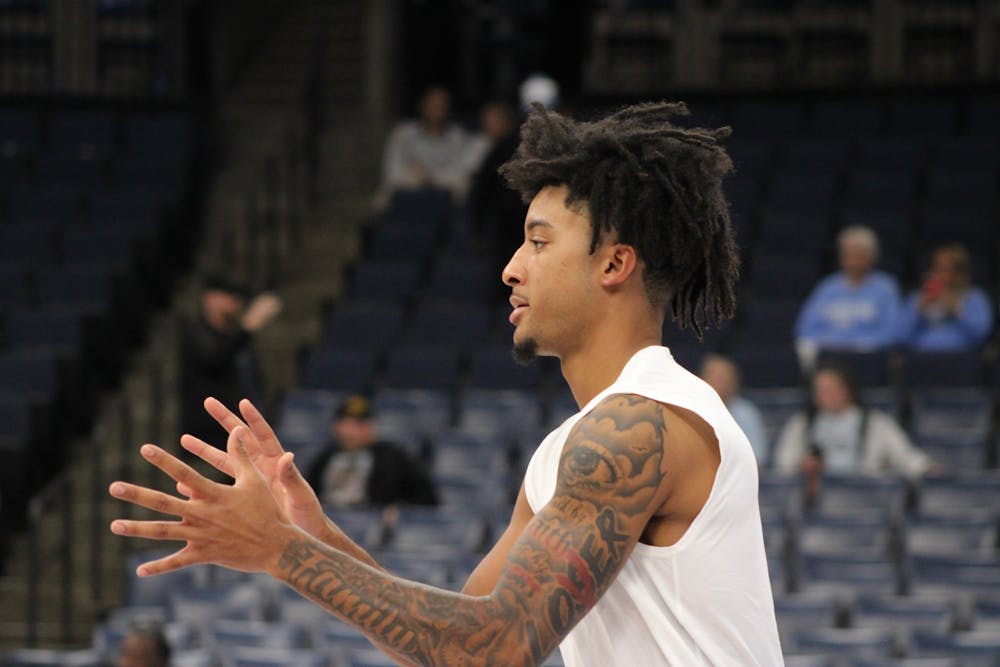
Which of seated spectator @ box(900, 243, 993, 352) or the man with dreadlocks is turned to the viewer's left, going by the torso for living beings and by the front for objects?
the man with dreadlocks

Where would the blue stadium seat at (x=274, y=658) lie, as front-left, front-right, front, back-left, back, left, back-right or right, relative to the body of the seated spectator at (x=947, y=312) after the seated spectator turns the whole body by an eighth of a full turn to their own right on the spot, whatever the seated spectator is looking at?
front

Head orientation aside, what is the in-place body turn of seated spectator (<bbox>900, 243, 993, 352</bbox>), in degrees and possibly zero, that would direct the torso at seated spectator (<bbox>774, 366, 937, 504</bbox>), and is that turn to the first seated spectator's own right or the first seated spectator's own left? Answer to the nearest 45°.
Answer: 0° — they already face them

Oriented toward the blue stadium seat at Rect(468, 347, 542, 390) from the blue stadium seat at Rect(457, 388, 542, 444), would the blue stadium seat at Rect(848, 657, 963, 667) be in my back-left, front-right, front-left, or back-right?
back-right

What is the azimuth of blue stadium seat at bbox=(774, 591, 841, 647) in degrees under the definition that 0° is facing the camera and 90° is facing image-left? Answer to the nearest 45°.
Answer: approximately 0°

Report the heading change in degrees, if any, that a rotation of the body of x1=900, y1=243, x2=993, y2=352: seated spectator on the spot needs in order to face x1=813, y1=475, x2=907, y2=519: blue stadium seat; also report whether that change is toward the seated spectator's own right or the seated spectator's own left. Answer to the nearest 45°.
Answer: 0° — they already face it

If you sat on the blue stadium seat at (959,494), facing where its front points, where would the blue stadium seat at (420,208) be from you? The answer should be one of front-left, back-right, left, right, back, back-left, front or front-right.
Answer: back-right

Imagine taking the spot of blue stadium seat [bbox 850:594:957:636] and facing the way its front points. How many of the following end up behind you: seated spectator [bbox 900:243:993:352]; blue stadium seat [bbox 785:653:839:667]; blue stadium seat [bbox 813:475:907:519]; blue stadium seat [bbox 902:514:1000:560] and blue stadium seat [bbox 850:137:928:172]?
4

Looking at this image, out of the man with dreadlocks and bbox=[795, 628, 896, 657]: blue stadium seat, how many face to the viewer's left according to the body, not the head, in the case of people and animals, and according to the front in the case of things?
1

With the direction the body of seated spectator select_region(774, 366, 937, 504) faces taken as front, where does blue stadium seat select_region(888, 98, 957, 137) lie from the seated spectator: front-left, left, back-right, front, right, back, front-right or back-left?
back

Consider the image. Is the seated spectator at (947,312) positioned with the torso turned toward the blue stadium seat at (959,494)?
yes

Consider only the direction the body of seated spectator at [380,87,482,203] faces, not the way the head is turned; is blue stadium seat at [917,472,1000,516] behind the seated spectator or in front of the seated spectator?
in front

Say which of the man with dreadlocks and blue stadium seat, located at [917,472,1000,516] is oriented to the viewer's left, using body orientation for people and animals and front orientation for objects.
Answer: the man with dreadlocks

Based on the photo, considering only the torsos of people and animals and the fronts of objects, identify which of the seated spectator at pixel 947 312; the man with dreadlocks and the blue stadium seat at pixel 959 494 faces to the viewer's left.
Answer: the man with dreadlocks

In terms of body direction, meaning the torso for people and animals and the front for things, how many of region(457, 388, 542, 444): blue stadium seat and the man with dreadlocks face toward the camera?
1
